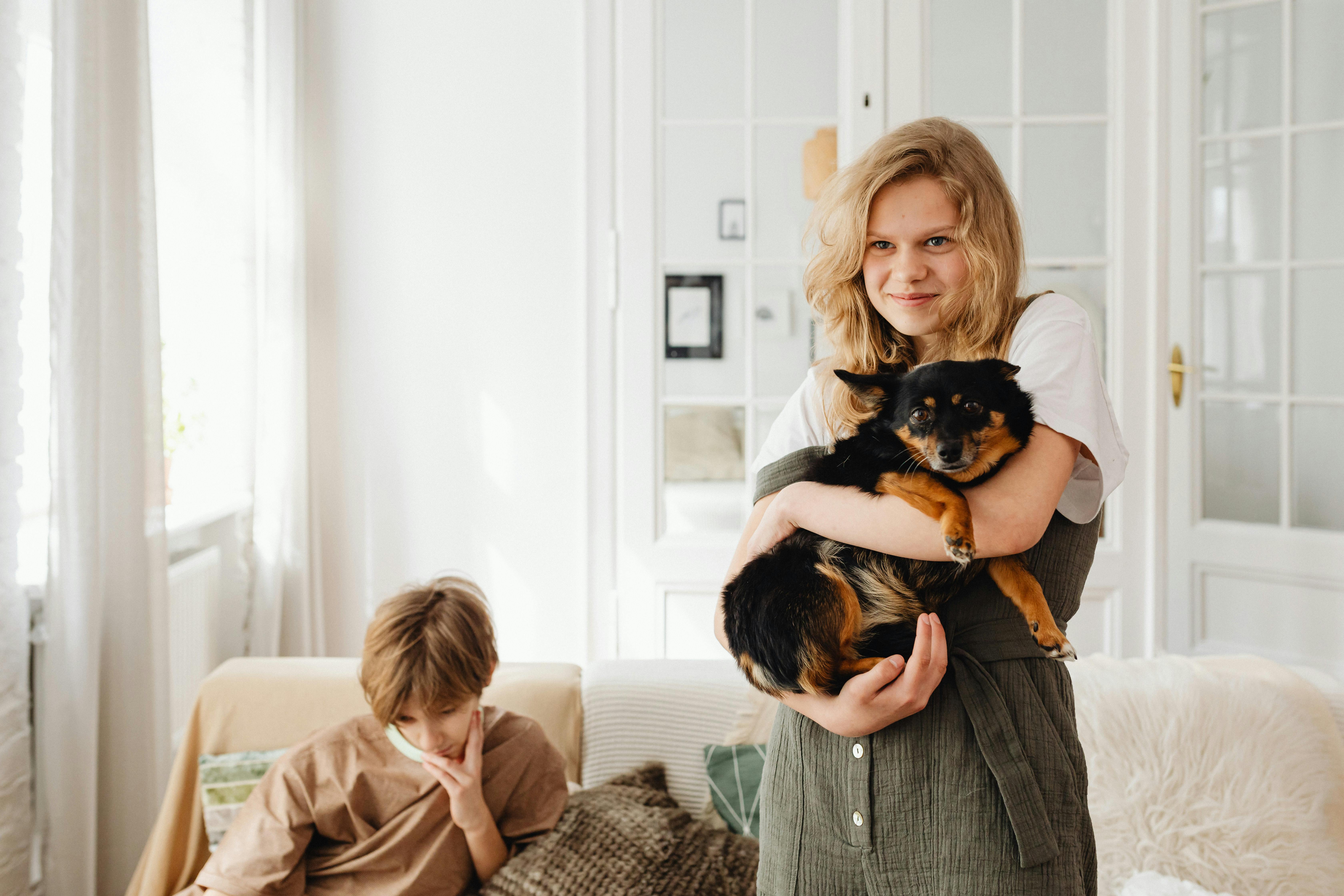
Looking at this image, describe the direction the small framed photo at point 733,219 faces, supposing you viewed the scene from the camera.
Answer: facing the viewer

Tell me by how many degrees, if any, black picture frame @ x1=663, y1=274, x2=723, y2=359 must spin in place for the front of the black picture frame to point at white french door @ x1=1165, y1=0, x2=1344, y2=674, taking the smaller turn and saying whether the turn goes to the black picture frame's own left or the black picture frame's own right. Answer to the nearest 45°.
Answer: approximately 90° to the black picture frame's own left

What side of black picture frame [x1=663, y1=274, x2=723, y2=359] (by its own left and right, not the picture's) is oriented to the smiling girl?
front

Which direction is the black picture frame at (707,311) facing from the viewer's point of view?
toward the camera

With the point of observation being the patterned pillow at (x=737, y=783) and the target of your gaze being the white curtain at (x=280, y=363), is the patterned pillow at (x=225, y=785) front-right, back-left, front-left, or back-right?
front-left

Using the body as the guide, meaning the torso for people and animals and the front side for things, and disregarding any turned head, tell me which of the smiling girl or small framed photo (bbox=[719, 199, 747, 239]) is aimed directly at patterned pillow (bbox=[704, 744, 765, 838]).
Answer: the small framed photo

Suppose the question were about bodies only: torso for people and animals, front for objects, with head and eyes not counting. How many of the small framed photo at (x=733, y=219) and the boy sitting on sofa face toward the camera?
2

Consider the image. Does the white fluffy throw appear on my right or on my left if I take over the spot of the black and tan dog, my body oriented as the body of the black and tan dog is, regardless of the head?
on my left

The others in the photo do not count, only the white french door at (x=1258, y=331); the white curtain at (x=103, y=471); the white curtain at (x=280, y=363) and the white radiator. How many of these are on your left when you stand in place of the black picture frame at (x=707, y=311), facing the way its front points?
1

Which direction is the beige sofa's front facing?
toward the camera

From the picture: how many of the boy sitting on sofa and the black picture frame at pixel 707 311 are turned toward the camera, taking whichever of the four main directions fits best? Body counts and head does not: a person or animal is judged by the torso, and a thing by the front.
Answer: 2
